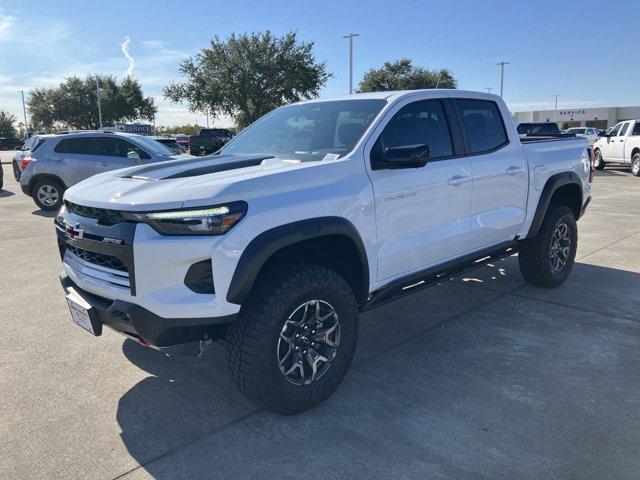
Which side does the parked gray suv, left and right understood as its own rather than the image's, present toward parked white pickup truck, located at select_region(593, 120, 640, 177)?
front

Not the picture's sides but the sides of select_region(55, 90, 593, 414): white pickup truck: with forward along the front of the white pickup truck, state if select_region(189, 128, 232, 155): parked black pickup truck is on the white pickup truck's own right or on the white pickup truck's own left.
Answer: on the white pickup truck's own right

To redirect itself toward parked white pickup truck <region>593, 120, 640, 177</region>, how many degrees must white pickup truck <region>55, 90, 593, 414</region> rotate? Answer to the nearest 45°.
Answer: approximately 180°

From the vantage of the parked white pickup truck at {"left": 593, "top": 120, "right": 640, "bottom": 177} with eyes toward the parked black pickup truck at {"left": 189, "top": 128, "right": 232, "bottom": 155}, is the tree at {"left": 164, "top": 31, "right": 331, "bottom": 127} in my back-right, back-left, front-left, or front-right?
front-right

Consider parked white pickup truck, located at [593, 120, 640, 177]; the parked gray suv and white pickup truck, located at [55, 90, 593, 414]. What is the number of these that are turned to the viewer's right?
1

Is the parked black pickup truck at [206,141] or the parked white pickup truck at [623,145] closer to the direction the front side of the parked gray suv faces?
the parked white pickup truck

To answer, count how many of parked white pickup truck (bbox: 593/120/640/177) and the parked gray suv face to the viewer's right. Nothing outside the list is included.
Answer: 1

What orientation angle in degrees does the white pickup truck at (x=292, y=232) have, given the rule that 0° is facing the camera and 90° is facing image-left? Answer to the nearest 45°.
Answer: approximately 45°

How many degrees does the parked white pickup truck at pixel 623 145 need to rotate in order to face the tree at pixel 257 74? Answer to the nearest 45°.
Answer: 0° — it already faces it

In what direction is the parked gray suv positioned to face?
to the viewer's right

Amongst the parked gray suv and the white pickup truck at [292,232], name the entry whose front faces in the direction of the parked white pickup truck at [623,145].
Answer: the parked gray suv

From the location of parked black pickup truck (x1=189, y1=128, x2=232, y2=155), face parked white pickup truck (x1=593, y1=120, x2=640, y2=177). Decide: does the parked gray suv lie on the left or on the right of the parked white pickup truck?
right

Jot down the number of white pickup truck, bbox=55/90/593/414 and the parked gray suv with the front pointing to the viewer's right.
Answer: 1

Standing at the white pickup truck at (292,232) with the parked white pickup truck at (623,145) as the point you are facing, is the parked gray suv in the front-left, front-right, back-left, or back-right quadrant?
front-left

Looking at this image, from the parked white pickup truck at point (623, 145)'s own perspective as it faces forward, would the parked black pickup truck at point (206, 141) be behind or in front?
in front

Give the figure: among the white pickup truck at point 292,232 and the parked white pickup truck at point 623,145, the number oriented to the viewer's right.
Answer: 0

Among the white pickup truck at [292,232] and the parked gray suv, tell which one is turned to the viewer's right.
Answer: the parked gray suv
